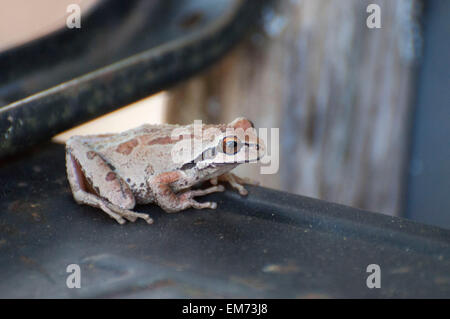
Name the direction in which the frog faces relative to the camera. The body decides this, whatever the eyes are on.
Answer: to the viewer's right
